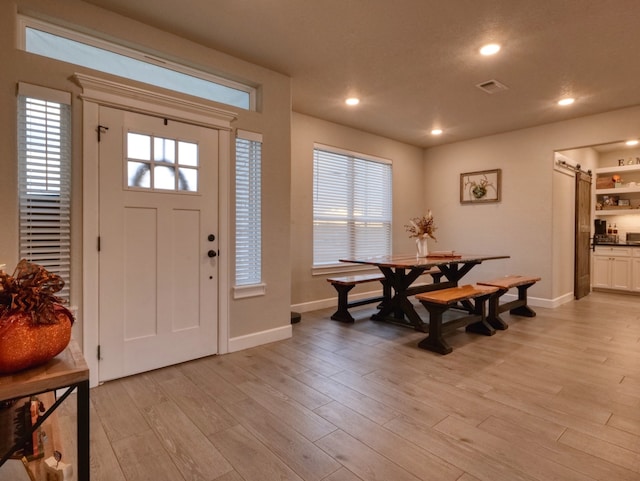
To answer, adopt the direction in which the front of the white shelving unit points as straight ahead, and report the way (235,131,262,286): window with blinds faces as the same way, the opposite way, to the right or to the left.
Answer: to the left

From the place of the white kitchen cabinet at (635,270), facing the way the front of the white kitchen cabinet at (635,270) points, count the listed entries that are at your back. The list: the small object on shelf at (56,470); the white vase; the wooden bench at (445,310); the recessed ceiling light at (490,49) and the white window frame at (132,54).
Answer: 0

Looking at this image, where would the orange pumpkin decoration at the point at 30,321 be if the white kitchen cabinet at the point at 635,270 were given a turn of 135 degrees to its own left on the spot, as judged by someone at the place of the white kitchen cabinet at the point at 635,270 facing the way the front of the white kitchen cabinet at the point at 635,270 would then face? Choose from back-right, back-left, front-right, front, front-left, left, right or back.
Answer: back-right

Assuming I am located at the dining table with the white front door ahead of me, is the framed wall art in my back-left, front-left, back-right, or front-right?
back-right

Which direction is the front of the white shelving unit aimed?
toward the camera

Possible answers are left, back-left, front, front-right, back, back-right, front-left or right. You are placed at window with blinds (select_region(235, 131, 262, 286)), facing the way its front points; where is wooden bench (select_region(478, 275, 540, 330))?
front-left

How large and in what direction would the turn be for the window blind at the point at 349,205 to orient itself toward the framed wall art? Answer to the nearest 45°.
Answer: approximately 45° to its left

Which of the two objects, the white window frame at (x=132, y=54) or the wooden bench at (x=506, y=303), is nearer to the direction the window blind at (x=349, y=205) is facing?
the wooden bench

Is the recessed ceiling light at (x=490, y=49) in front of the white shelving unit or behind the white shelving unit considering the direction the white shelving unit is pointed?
in front

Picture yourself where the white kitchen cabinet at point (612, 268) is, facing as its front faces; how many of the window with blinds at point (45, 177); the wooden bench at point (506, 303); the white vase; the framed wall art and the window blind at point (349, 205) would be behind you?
0

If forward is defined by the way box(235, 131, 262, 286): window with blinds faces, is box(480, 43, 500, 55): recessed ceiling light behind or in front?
in front

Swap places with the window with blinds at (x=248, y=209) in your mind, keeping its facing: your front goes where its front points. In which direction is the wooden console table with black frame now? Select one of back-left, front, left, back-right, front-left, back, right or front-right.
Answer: front-right

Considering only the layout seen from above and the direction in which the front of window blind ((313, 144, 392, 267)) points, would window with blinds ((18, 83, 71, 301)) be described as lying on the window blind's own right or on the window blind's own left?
on the window blind's own right

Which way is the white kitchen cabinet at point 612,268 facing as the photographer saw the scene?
facing the viewer

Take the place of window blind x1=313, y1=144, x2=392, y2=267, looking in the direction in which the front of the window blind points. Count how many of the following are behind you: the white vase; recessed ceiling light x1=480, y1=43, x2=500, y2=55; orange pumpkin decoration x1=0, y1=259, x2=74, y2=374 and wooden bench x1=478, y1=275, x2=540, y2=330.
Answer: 0

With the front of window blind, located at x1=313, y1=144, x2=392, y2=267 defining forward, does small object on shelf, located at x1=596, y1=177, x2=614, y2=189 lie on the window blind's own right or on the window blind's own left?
on the window blind's own left

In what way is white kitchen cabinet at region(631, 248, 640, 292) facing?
toward the camera

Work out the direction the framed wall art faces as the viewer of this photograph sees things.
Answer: facing the viewer and to the left of the viewer
